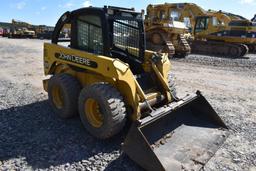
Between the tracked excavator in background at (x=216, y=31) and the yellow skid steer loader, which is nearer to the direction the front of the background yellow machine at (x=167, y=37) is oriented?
the yellow skid steer loader

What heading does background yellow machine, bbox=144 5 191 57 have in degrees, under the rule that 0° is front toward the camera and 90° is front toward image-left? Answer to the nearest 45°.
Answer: approximately 315°

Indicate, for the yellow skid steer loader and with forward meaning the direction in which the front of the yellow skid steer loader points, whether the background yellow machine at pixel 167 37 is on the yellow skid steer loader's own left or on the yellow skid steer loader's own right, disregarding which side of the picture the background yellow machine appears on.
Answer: on the yellow skid steer loader's own left

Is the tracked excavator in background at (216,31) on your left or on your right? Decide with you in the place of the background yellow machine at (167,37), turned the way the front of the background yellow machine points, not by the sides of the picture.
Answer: on your left

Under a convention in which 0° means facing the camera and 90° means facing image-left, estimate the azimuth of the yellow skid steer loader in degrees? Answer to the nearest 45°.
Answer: approximately 315°

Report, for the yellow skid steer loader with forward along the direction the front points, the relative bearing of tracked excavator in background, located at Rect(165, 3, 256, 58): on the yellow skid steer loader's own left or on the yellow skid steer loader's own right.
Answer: on the yellow skid steer loader's own left

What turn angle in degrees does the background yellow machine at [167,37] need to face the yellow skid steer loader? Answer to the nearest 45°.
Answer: approximately 45° to its right
